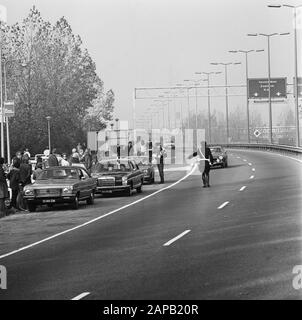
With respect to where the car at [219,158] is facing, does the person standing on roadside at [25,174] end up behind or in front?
in front

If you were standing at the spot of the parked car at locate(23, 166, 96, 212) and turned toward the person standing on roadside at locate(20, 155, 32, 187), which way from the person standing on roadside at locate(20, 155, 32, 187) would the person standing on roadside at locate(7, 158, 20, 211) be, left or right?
left

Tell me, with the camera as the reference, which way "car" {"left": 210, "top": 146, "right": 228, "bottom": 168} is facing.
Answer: facing the viewer and to the left of the viewer
